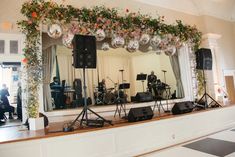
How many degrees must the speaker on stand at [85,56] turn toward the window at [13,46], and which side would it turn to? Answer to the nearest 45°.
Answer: approximately 135° to its right

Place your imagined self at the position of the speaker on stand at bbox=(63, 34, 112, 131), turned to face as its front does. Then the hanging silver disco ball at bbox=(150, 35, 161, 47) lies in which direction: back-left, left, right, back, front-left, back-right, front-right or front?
back-left
